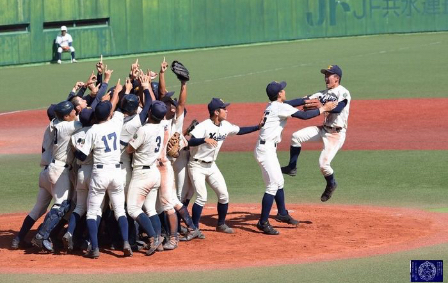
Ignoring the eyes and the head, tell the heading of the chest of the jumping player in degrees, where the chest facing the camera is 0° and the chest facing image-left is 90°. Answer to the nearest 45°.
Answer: approximately 45°

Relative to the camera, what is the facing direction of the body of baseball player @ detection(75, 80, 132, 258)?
away from the camera

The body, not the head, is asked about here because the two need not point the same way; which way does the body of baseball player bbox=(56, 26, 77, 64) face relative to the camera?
toward the camera

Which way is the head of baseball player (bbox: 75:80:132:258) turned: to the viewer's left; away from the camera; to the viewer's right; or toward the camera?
away from the camera

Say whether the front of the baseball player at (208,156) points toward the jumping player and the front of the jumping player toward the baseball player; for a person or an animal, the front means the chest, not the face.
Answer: no

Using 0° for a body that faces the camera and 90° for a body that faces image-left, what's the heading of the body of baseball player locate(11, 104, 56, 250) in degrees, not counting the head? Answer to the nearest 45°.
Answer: approximately 270°

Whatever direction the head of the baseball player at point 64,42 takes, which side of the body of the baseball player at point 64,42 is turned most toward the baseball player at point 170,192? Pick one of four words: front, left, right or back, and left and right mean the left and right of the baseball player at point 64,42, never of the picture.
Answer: front

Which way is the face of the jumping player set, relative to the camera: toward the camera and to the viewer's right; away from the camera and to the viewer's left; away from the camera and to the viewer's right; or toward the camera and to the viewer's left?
toward the camera and to the viewer's left

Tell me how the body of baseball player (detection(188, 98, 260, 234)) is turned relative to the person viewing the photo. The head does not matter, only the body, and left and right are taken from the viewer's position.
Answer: facing the viewer and to the right of the viewer

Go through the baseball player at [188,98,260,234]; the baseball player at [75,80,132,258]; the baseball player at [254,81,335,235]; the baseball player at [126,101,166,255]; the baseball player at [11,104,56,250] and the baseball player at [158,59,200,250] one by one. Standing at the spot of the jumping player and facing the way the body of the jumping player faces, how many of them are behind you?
0

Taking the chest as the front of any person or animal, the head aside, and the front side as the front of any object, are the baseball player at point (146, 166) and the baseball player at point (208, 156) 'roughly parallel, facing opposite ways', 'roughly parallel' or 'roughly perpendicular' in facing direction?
roughly parallel, facing opposite ways

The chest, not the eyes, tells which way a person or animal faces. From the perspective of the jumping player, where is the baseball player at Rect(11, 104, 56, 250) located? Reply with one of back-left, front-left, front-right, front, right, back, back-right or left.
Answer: front

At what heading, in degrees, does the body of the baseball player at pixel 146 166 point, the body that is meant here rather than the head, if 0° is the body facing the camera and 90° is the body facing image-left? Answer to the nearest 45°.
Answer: approximately 135°

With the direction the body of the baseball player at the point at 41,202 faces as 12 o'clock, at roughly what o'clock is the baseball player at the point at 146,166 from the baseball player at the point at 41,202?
the baseball player at the point at 146,166 is roughly at 1 o'clock from the baseball player at the point at 41,202.
